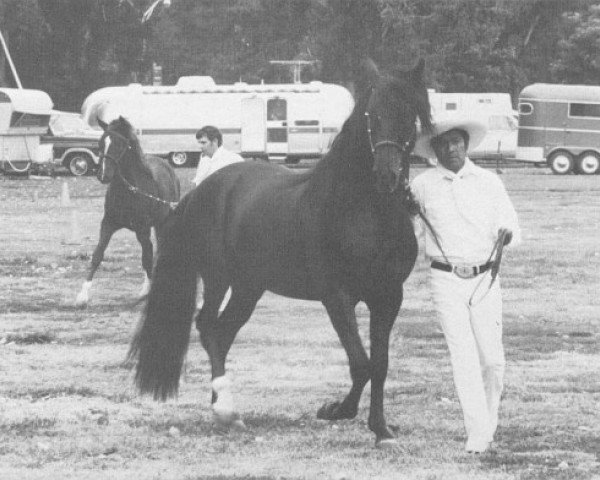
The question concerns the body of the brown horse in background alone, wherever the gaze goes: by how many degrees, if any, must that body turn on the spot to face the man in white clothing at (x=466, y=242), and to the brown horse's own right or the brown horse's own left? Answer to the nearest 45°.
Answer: approximately 45° to the brown horse's own left

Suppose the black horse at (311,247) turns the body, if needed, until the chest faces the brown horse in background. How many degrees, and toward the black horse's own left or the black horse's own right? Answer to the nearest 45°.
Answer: approximately 135° to the black horse's own left

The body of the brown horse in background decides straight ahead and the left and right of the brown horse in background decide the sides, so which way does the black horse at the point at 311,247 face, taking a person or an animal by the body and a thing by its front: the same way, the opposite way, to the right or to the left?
to the left

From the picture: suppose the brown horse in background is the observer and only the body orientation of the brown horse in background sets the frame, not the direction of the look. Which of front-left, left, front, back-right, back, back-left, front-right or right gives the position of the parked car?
back-right

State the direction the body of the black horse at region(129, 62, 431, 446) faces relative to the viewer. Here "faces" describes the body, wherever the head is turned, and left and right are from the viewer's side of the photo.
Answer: facing the viewer and to the right of the viewer

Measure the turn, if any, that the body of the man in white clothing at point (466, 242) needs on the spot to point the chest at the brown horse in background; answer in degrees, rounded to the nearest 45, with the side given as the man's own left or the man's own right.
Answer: approximately 135° to the man's own right

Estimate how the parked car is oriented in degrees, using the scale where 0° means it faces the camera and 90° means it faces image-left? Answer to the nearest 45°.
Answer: approximately 270°
